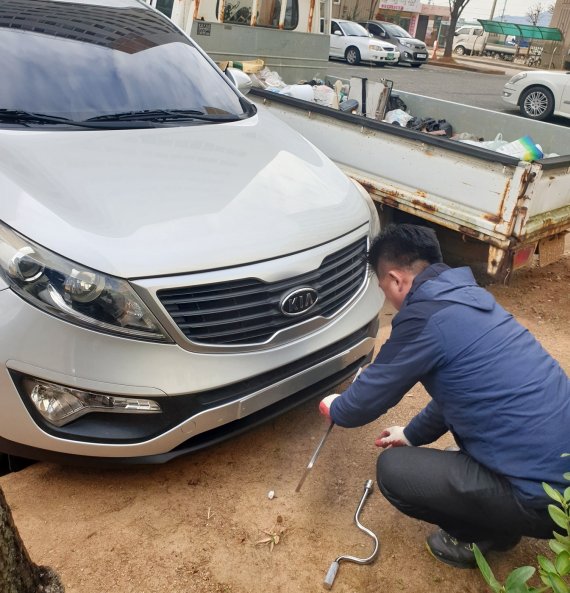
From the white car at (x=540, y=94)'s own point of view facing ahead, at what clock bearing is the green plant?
The green plant is roughly at 9 o'clock from the white car.

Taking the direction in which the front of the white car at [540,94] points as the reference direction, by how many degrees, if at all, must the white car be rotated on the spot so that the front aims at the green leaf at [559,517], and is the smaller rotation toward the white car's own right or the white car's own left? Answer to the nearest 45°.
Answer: approximately 90° to the white car's own left

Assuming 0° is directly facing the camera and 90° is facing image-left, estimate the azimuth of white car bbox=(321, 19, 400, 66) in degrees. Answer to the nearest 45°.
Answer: approximately 315°

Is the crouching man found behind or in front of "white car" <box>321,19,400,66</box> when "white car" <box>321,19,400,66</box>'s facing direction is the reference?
in front

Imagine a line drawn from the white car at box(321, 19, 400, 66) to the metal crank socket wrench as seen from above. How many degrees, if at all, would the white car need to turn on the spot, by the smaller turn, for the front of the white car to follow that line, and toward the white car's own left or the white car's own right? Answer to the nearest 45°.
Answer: approximately 45° to the white car's own right

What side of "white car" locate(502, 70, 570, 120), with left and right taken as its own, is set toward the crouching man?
left

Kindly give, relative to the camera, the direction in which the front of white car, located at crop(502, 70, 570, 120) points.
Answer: facing to the left of the viewer

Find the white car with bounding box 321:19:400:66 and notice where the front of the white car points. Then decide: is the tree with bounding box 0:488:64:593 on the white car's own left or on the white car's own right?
on the white car's own right
